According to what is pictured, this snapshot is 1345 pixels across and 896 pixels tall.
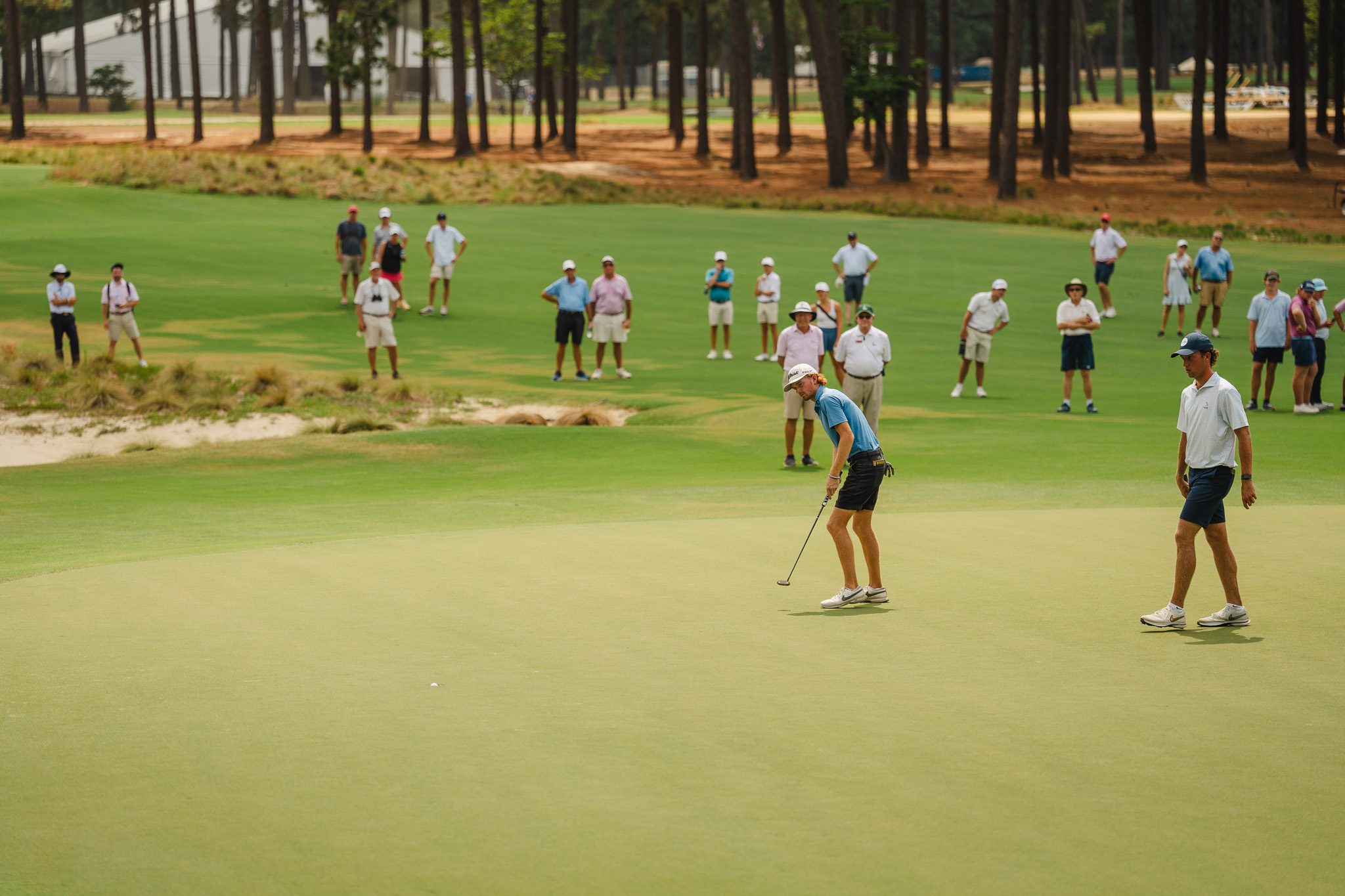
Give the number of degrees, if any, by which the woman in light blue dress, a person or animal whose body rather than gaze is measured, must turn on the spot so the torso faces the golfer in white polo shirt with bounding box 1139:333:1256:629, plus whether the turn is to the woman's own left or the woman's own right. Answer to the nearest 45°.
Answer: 0° — they already face them
